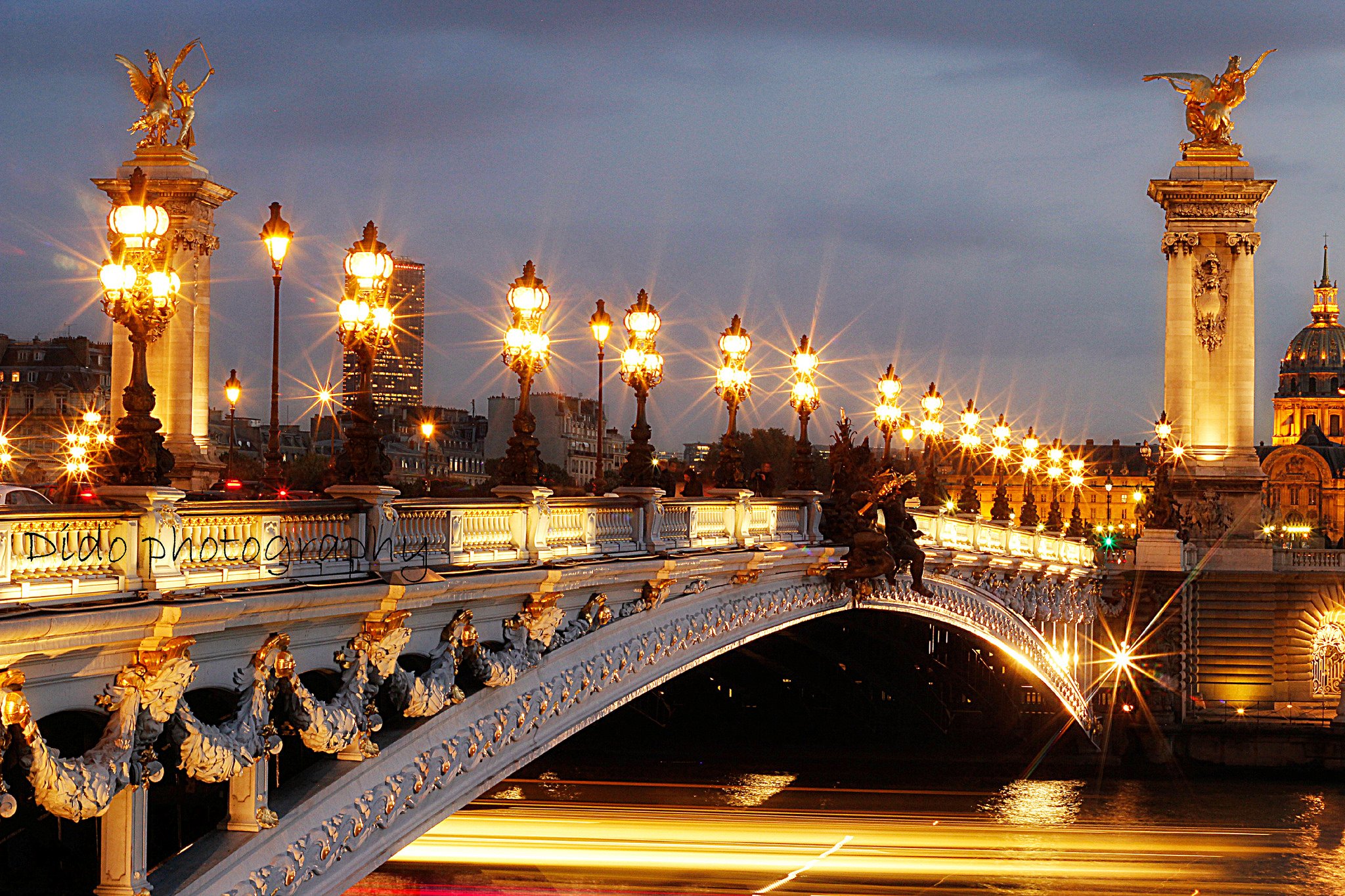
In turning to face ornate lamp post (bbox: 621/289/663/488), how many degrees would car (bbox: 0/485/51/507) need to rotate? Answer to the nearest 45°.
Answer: approximately 45° to its left

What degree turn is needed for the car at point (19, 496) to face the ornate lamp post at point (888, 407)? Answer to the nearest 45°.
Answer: approximately 45° to its left

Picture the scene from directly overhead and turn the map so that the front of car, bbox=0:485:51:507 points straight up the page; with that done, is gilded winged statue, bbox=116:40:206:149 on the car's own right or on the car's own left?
on the car's own left

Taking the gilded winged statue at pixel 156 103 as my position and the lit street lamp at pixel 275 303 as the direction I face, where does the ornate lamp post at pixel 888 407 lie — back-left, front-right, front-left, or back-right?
front-left

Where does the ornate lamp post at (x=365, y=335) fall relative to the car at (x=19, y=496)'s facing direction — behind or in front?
in front

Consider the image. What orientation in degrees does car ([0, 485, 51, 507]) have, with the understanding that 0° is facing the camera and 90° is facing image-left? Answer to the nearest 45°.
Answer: approximately 270°

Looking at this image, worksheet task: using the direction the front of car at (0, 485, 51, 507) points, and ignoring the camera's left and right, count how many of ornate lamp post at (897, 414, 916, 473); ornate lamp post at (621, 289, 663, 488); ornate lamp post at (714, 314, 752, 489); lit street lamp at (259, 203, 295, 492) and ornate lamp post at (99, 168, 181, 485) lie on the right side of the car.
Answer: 1

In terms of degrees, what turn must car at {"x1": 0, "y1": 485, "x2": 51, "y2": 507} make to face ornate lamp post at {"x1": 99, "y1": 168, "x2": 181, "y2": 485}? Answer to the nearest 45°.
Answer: approximately 90° to its right

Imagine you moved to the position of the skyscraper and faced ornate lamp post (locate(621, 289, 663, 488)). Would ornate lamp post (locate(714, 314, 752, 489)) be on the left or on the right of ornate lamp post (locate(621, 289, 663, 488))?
left
